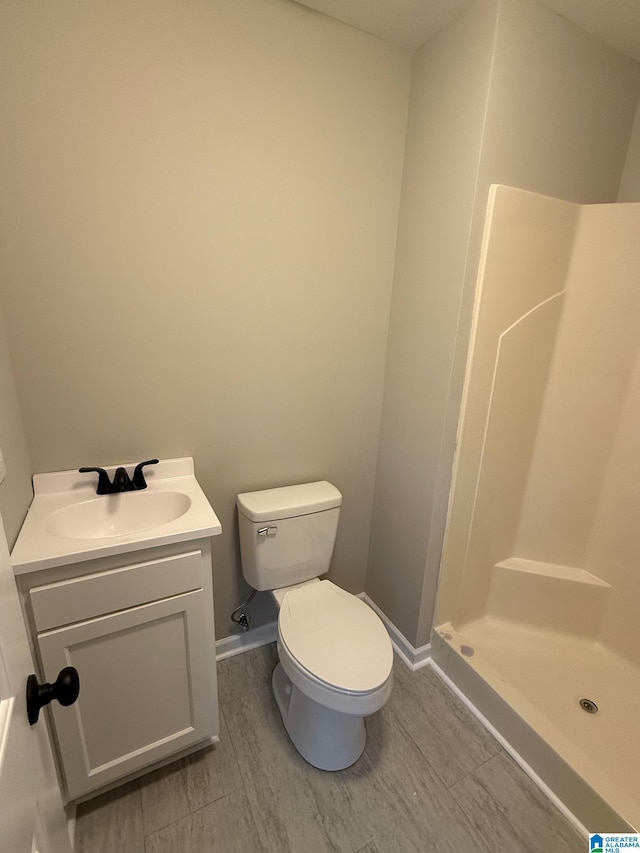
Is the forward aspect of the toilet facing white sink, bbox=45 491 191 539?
no

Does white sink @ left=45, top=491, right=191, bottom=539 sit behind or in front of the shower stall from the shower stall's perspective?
in front

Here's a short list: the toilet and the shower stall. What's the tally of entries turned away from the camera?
0

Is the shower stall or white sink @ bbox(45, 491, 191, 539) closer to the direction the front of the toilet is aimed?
the shower stall

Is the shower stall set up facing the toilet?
yes

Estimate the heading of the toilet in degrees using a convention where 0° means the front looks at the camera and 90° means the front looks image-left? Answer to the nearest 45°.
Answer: approximately 315°

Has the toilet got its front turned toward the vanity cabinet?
no

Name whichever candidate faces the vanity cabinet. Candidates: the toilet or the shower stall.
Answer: the shower stall

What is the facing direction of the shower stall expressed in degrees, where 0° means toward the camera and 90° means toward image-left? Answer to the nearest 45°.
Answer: approximately 45°

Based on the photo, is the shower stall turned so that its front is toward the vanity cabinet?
yes

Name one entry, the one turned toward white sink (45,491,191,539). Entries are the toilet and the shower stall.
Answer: the shower stall

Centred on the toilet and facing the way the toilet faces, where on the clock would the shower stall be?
The shower stall is roughly at 10 o'clock from the toilet.
